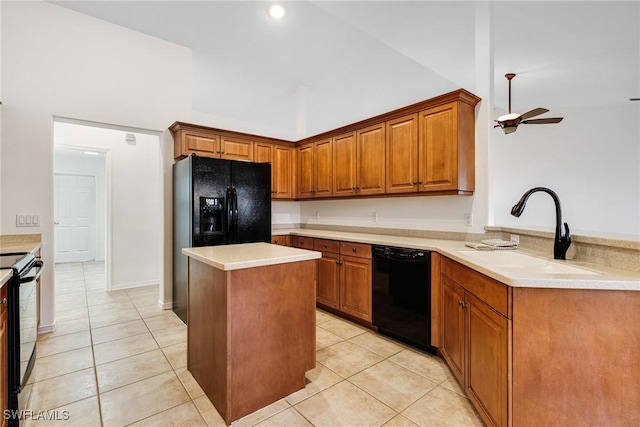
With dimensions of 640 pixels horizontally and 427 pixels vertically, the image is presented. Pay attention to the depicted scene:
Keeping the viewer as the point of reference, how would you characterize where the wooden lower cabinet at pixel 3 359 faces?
facing to the right of the viewer

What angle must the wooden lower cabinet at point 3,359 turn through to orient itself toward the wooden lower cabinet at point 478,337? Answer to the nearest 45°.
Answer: approximately 45° to its right

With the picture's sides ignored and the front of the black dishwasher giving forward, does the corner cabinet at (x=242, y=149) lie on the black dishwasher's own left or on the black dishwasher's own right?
on the black dishwasher's own right

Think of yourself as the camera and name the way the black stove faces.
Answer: facing to the right of the viewer

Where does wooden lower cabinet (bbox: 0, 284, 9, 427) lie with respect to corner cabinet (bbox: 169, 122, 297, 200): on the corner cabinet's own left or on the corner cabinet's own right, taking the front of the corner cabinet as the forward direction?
on the corner cabinet's own right

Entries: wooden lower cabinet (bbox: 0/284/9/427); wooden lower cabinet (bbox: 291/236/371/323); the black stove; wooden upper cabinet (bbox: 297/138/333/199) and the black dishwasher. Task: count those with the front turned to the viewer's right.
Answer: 2
